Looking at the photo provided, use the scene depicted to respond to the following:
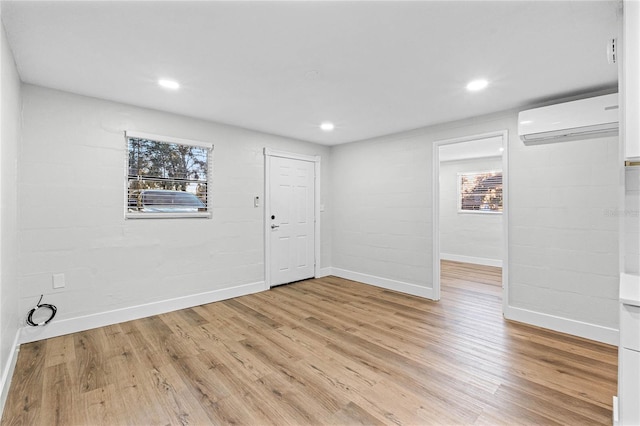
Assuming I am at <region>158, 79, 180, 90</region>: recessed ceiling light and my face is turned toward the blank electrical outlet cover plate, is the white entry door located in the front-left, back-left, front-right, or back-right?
back-right

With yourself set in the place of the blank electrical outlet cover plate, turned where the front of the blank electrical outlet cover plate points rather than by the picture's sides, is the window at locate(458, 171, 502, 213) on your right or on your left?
on your left

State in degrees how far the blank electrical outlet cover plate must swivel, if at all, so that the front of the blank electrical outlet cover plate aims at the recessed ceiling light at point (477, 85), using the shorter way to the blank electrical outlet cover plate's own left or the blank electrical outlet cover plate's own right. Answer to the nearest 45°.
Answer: approximately 45° to the blank electrical outlet cover plate's own left

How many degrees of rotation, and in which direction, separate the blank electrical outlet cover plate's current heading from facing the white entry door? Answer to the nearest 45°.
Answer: approximately 90° to its left

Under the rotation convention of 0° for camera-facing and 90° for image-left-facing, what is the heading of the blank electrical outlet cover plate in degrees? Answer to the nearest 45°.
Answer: approximately 0°

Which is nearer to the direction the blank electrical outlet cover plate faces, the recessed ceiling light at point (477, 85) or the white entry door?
the recessed ceiling light

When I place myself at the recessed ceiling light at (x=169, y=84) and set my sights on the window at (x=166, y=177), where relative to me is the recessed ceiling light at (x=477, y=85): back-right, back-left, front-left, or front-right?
back-right
